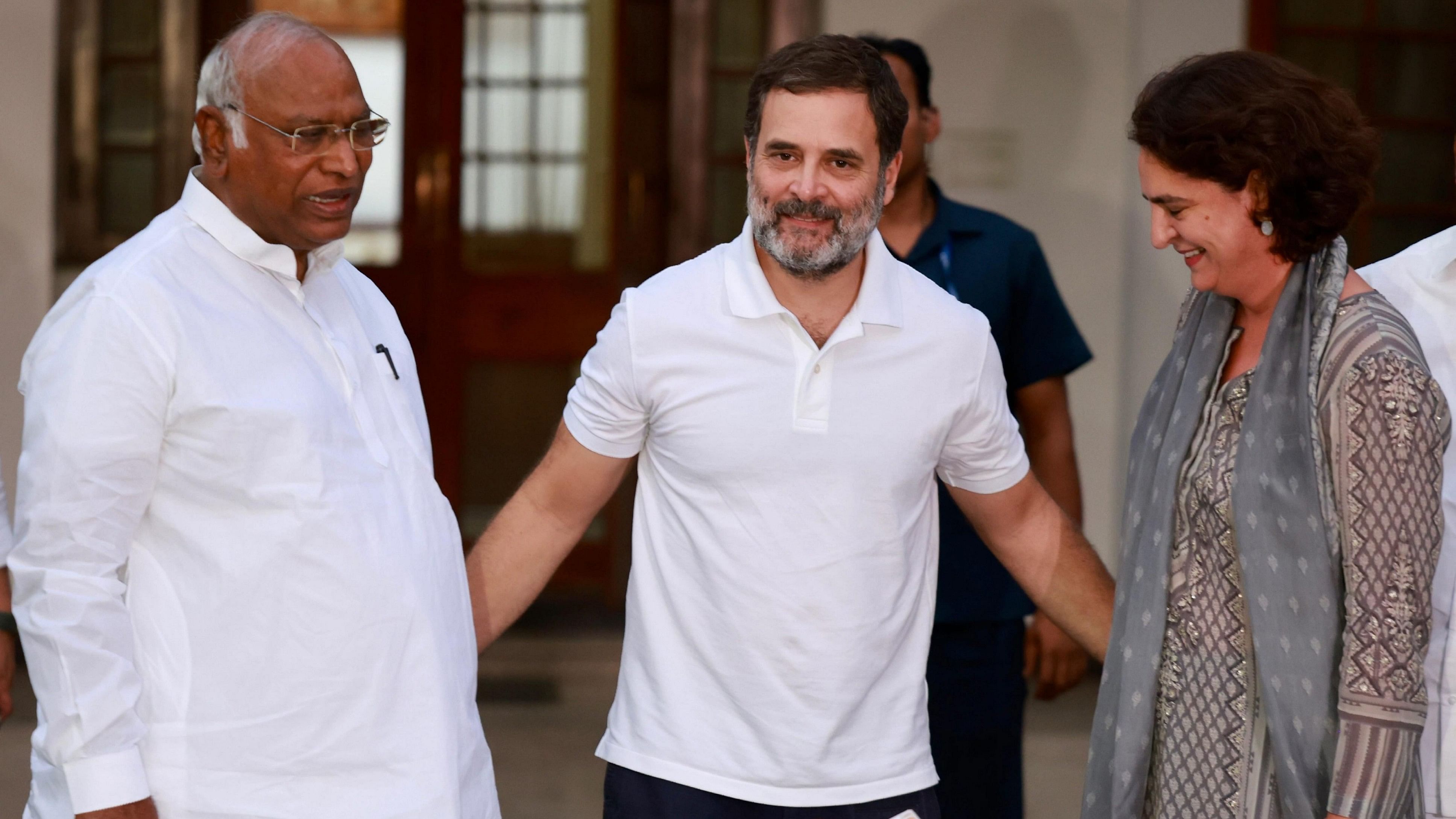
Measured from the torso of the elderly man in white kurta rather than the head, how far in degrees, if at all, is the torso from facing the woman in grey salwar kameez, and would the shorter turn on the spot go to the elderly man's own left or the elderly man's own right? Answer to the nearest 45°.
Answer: approximately 45° to the elderly man's own left

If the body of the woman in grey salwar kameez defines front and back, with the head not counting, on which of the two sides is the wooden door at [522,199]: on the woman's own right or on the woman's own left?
on the woman's own right

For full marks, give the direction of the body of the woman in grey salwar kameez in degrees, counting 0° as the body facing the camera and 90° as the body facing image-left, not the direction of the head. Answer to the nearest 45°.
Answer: approximately 45°

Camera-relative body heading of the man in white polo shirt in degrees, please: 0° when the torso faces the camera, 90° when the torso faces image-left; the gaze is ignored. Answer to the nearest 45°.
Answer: approximately 0°

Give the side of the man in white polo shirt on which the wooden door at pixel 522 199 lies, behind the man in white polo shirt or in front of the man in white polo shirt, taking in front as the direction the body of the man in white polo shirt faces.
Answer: behind

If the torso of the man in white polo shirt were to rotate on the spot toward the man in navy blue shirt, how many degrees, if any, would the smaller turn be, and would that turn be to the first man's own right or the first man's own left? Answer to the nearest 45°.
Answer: approximately 180°
